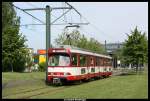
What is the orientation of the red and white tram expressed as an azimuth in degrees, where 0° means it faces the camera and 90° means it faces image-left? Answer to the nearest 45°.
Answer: approximately 45°
